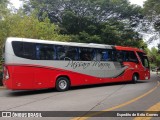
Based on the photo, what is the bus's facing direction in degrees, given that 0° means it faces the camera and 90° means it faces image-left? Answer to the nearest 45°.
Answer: approximately 225°

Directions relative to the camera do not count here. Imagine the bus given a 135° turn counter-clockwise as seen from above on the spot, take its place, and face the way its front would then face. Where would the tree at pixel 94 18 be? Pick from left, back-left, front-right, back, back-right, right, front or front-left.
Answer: right
